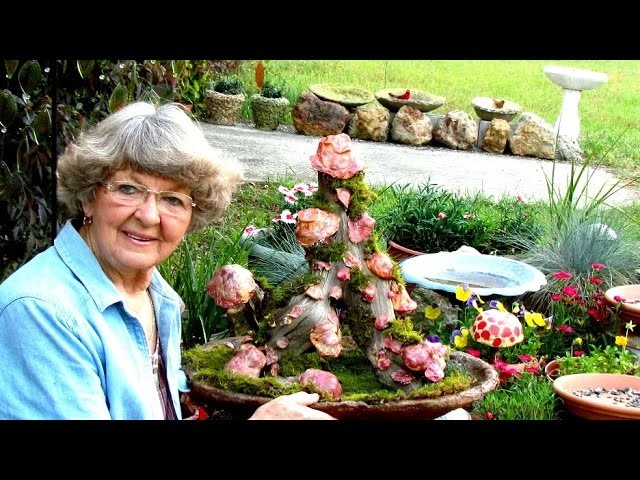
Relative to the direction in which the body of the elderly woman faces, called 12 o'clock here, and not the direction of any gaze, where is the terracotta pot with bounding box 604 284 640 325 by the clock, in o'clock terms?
The terracotta pot is roughly at 9 o'clock from the elderly woman.

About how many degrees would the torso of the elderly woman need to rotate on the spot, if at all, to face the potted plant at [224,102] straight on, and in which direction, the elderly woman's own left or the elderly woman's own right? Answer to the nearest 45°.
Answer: approximately 135° to the elderly woman's own left

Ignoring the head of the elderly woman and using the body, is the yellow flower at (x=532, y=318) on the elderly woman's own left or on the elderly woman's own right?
on the elderly woman's own left

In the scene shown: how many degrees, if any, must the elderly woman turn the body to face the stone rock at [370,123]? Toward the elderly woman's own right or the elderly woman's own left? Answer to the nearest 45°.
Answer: approximately 135° to the elderly woman's own left

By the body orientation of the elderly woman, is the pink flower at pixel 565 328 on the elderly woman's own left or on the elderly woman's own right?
on the elderly woman's own left

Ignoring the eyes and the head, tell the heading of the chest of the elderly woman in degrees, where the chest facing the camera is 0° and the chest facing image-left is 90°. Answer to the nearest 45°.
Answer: approximately 315°

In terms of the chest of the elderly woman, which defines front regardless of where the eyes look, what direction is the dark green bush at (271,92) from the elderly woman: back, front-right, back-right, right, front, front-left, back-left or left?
back-left

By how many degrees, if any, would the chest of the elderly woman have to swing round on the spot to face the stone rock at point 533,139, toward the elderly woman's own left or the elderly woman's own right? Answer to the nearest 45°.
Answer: approximately 90° to the elderly woman's own left

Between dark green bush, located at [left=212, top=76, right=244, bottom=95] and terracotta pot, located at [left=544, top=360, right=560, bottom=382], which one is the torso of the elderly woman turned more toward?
the terracotta pot

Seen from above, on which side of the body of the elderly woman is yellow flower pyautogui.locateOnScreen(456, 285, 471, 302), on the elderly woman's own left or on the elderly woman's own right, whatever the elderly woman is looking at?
on the elderly woman's own left

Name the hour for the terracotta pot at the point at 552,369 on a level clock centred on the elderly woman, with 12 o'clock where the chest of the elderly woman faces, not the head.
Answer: The terracotta pot is roughly at 9 o'clock from the elderly woman.

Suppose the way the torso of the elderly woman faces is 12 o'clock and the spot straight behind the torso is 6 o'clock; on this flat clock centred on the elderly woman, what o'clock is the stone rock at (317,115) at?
The stone rock is roughly at 8 o'clock from the elderly woman.

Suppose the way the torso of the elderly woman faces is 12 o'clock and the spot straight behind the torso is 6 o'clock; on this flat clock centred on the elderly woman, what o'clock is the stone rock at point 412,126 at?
The stone rock is roughly at 8 o'clock from the elderly woman.

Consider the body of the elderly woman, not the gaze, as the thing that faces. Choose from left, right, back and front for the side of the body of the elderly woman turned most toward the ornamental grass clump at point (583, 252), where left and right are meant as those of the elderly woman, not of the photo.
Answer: left
